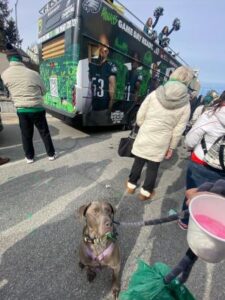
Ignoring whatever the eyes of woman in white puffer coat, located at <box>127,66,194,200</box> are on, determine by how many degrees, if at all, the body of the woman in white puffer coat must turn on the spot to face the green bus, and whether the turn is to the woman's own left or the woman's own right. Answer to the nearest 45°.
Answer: approximately 45° to the woman's own left

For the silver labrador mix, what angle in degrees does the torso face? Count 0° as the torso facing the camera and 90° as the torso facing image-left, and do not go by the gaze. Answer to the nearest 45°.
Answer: approximately 0°

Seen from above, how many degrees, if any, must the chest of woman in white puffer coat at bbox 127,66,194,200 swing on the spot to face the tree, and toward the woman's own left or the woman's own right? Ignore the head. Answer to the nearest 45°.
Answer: approximately 45° to the woman's own left

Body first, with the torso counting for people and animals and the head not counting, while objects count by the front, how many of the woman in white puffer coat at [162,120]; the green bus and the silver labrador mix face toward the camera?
1

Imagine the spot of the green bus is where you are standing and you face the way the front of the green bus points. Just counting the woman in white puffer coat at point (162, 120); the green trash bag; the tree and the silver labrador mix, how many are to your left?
1

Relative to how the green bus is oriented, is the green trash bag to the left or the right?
on its right

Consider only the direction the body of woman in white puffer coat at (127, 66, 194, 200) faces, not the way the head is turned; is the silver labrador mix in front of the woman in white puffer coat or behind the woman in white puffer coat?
behind

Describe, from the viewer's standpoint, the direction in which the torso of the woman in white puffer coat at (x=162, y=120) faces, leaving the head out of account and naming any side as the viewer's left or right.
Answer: facing away from the viewer

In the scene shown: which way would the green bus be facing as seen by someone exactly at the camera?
facing away from the viewer and to the right of the viewer

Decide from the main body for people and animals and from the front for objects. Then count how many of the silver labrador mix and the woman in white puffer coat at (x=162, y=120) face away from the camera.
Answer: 1

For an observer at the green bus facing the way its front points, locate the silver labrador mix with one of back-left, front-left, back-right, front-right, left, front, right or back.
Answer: back-right

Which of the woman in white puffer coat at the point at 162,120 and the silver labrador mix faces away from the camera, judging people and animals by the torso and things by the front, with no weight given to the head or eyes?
the woman in white puffer coat
